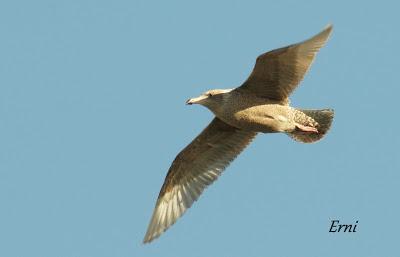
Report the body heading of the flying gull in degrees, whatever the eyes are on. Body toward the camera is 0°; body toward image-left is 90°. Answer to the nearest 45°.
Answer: approximately 90°
